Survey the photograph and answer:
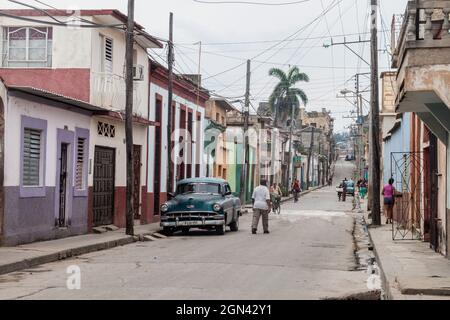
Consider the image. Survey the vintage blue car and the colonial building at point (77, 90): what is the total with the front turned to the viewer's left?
0

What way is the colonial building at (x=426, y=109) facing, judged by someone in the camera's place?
facing to the left of the viewer

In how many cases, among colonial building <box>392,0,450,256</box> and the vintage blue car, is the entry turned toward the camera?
1

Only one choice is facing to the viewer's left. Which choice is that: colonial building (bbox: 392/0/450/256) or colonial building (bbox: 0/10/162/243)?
colonial building (bbox: 392/0/450/256)

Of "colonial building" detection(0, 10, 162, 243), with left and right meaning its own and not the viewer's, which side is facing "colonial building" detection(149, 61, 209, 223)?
left

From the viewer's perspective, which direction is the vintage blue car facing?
toward the camera

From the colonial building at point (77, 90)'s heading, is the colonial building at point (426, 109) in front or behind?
in front

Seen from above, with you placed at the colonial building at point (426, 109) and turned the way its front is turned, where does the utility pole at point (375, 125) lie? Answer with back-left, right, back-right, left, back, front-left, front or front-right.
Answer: right

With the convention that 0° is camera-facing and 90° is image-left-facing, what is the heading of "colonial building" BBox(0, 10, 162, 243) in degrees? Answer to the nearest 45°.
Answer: approximately 315°

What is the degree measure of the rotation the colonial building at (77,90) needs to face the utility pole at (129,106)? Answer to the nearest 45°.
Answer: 0° — it already faces it

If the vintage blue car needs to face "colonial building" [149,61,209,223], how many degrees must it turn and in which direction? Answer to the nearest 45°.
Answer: approximately 180°

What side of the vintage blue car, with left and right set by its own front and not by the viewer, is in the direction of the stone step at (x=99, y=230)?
right

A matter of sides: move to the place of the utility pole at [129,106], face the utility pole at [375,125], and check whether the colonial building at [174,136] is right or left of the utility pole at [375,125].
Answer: left
